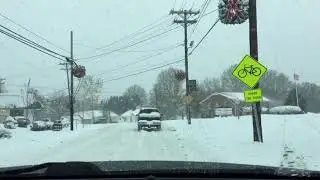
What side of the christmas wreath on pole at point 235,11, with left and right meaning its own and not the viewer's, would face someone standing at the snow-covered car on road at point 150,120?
back

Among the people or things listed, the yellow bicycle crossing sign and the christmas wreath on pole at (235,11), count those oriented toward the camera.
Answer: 2

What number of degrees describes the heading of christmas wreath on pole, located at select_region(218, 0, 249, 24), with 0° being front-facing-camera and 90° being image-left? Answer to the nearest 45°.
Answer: approximately 0°
